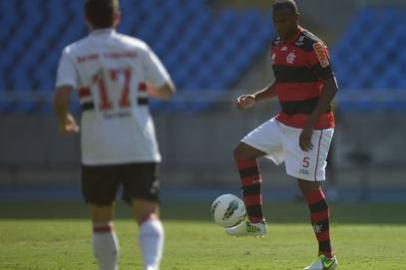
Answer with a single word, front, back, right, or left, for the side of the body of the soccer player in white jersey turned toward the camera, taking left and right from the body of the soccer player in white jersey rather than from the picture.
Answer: back

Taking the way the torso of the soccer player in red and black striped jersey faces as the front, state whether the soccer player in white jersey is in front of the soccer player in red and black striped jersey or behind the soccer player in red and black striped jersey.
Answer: in front

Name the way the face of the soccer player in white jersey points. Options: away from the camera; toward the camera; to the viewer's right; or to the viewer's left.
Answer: away from the camera

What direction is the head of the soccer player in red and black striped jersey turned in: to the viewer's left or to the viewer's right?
to the viewer's left

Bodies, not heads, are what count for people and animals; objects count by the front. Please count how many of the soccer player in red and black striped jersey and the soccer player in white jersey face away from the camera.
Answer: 1

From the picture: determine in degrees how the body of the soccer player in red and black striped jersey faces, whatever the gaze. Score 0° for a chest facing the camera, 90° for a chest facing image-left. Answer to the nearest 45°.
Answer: approximately 45°

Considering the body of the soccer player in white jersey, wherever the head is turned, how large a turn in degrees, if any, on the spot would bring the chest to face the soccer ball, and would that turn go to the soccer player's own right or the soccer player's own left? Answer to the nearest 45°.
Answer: approximately 45° to the soccer player's own right

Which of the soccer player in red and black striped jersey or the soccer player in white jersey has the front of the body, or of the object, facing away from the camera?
the soccer player in white jersey
